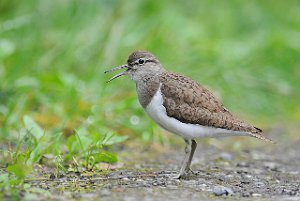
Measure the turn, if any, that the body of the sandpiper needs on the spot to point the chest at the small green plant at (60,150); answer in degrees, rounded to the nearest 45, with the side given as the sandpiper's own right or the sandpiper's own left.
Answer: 0° — it already faces it

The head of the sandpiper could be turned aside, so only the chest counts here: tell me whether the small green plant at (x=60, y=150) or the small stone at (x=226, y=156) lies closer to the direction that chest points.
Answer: the small green plant

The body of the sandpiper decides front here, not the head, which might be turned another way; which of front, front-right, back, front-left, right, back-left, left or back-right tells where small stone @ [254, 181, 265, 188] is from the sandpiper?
back

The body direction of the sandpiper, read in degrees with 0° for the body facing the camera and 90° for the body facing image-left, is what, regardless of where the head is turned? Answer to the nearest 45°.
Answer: approximately 90°

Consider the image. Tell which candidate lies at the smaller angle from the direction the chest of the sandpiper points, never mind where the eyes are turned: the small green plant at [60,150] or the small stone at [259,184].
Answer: the small green plant
